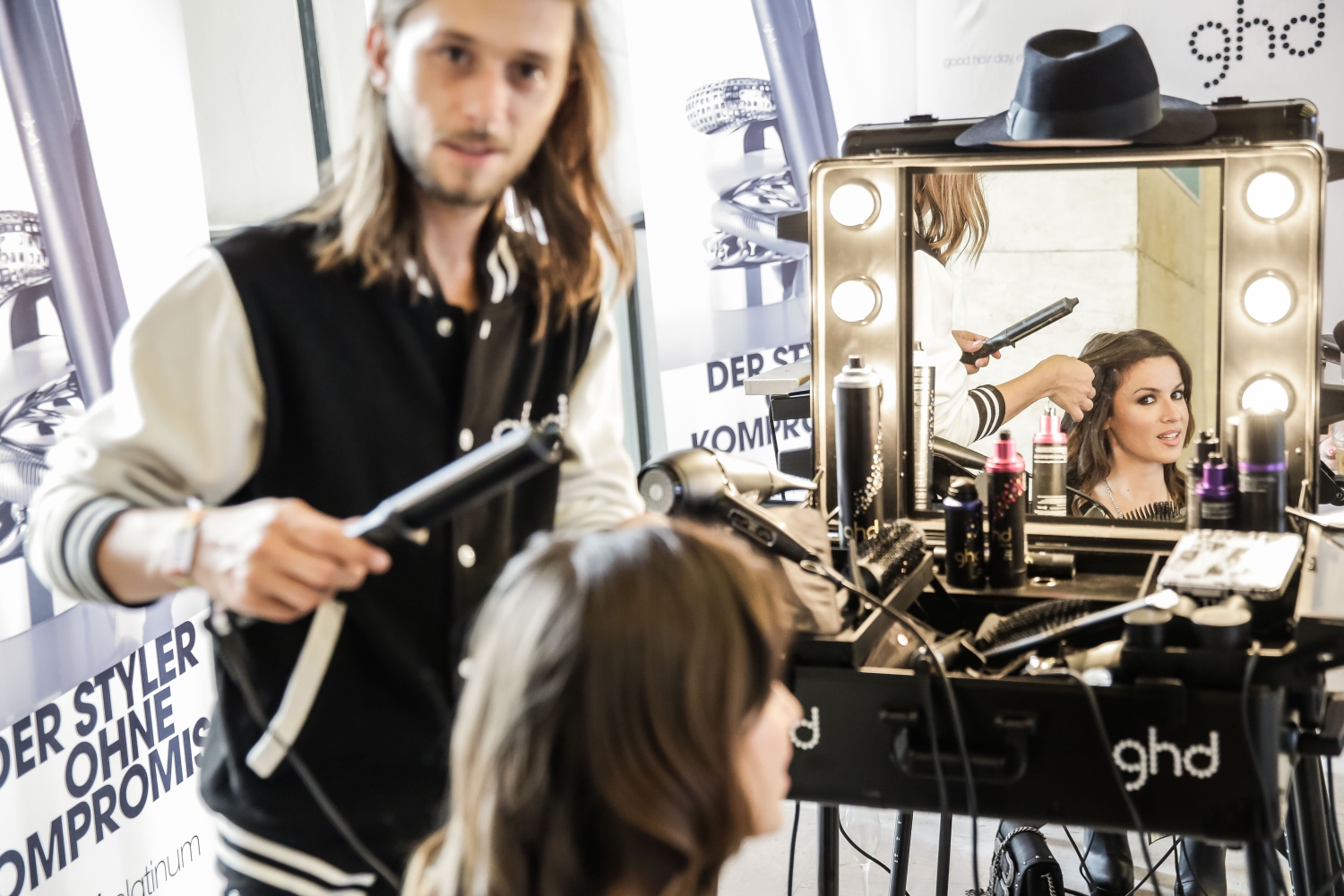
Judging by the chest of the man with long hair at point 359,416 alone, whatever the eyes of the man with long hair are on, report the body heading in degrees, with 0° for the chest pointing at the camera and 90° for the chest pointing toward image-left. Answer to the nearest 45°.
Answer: approximately 315°

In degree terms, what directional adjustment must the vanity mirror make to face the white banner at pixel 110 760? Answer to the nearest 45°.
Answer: approximately 90° to its right

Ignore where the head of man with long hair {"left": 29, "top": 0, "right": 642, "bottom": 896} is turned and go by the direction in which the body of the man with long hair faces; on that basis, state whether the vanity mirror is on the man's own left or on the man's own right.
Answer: on the man's own left

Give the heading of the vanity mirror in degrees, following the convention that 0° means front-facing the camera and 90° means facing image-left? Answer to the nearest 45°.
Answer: approximately 0°

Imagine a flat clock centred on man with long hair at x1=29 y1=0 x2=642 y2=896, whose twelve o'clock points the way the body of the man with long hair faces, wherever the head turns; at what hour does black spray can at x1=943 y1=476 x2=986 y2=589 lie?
The black spray can is roughly at 8 o'clock from the man with long hair.
